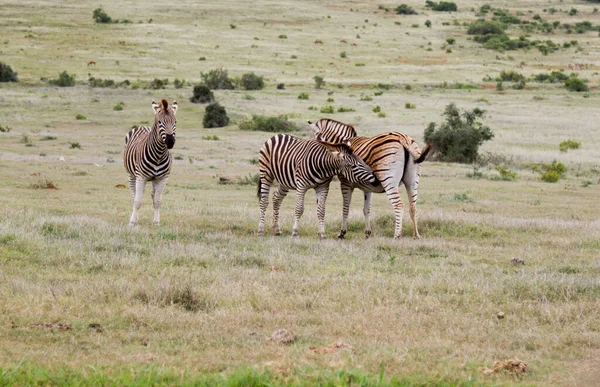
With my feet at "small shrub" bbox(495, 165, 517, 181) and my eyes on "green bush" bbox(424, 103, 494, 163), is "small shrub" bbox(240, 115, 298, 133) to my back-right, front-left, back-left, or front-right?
front-left

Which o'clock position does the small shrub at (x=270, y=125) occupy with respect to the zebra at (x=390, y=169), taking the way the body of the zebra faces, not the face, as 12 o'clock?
The small shrub is roughly at 1 o'clock from the zebra.

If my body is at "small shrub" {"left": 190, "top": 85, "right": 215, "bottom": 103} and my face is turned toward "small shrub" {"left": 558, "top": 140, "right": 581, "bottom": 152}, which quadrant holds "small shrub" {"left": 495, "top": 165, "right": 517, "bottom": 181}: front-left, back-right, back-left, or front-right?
front-right

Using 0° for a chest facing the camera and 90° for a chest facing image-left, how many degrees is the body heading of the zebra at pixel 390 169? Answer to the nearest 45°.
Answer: approximately 135°

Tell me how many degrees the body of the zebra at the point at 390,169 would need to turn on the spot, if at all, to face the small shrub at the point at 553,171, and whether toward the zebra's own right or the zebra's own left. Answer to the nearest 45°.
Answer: approximately 90° to the zebra's own right

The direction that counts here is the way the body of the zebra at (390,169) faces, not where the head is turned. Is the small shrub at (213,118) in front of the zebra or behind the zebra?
in front

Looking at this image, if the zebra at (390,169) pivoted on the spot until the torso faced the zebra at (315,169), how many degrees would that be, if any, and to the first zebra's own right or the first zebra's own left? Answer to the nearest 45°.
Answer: approximately 45° to the first zebra's own left

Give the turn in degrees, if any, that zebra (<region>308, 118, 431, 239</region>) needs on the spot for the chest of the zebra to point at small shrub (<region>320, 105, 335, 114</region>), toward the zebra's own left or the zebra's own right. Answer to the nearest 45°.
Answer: approximately 45° to the zebra's own right

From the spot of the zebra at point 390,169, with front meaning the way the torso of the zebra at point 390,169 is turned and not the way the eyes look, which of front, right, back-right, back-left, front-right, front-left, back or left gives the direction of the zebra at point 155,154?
front-left

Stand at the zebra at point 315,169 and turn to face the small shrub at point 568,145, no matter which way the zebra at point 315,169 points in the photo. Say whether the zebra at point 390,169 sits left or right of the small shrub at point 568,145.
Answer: right

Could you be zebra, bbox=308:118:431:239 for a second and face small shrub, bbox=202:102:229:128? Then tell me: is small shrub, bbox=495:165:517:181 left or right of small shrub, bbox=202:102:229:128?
right

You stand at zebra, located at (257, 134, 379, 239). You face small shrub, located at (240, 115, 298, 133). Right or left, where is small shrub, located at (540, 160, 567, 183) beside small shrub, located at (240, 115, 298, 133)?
right

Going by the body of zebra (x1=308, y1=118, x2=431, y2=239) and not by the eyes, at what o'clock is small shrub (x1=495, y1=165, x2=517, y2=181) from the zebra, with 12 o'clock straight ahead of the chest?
The small shrub is roughly at 2 o'clock from the zebra.
